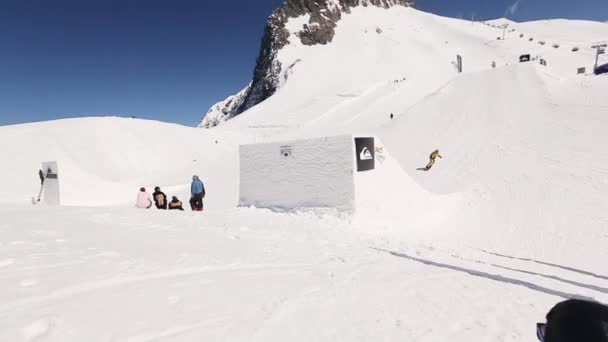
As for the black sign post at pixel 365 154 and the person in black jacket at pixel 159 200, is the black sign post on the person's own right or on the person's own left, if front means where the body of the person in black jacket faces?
on the person's own right

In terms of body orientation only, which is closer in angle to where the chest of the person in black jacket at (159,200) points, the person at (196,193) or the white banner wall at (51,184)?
the white banner wall

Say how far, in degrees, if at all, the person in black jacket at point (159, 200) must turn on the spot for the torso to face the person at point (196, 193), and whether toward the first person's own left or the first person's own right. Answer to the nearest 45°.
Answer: approximately 90° to the first person's own right

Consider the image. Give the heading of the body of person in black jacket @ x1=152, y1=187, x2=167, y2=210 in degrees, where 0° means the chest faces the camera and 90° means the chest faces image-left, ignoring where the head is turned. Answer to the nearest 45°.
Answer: approximately 180°

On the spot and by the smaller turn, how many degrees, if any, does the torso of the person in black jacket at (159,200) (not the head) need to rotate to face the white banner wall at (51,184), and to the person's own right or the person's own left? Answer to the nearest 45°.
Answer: approximately 45° to the person's own left
